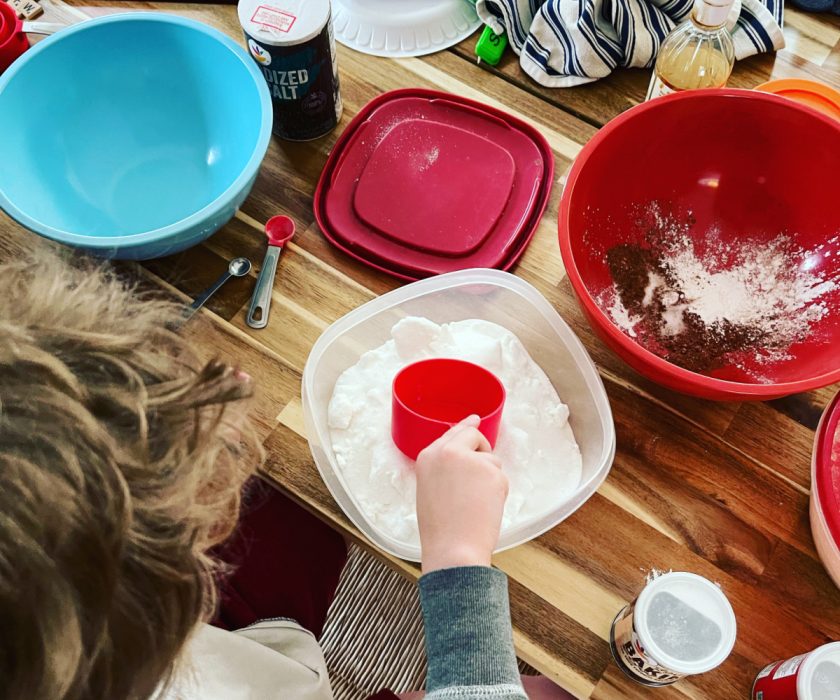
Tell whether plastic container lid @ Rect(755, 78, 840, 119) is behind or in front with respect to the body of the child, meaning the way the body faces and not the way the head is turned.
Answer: in front

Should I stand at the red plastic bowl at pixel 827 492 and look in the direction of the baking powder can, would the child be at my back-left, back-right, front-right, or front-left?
front-right

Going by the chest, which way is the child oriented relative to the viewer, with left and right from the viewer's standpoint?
facing away from the viewer and to the right of the viewer

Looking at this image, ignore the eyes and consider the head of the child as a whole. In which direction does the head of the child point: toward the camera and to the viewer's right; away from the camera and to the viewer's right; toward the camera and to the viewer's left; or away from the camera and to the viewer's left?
away from the camera and to the viewer's right

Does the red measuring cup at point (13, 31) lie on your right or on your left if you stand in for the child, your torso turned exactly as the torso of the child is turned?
on your left

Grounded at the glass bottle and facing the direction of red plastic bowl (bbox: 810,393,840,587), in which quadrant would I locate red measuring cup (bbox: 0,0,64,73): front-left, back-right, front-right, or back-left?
back-right

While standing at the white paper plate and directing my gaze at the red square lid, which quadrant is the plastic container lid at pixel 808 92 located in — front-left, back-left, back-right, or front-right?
front-left

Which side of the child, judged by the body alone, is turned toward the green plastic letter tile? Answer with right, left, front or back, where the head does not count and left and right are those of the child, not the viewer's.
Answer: front
